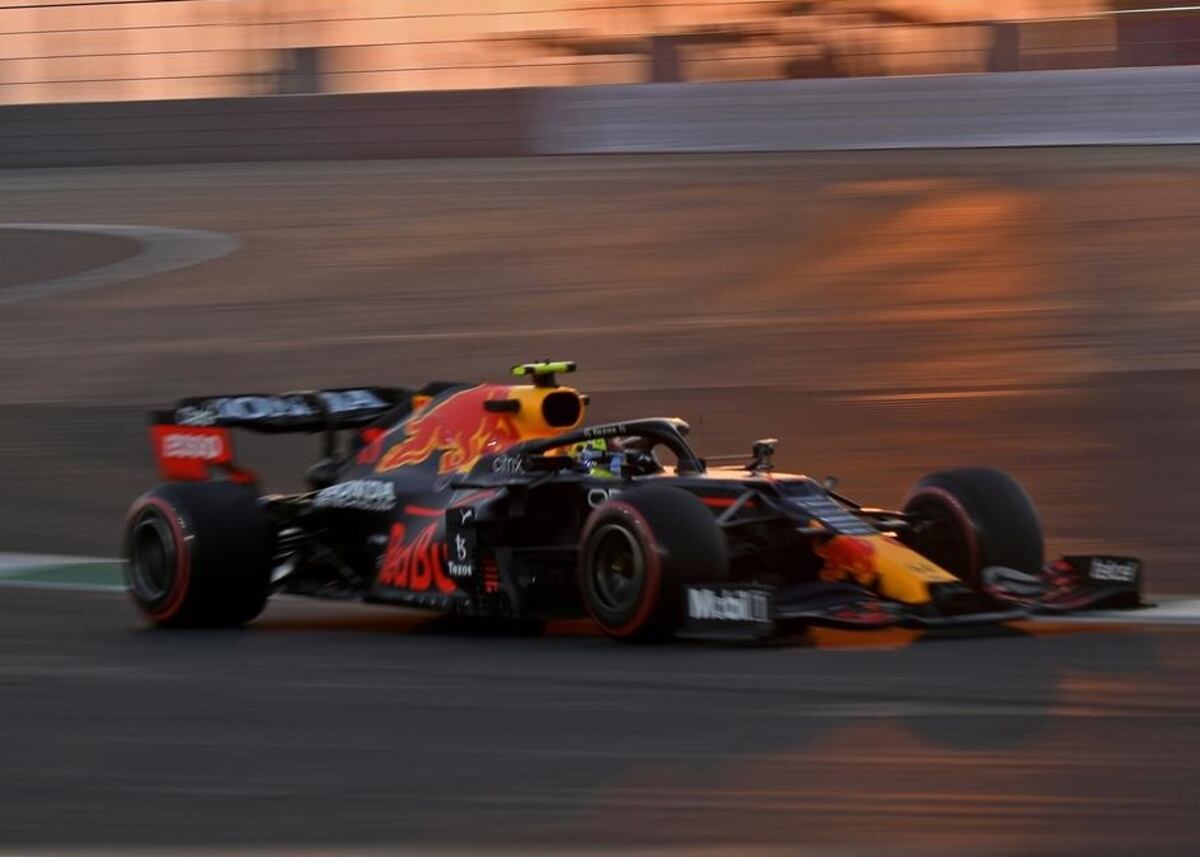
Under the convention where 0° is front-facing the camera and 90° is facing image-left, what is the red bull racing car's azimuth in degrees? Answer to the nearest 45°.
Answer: approximately 315°
